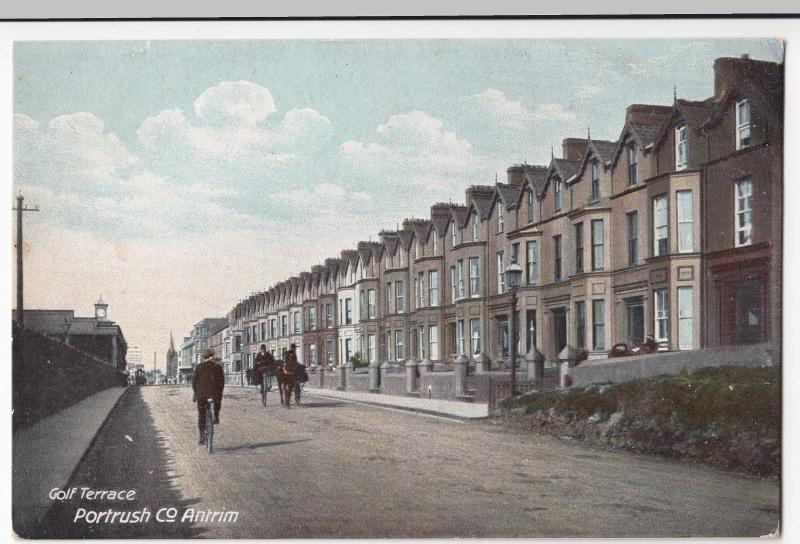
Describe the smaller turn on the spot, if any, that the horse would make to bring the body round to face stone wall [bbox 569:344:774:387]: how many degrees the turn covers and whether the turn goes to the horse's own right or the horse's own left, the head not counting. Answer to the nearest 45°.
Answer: approximately 45° to the horse's own left
